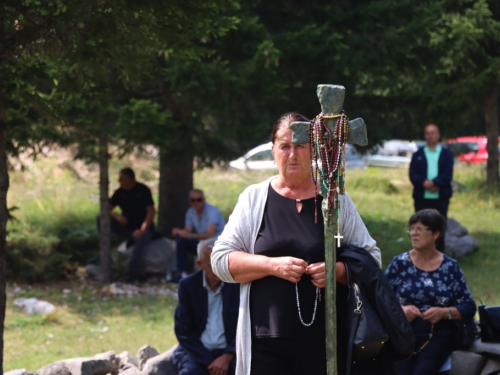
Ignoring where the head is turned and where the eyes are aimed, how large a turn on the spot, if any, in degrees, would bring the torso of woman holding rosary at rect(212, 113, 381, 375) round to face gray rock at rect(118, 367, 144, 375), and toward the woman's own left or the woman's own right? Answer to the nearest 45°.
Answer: approximately 135° to the woman's own right

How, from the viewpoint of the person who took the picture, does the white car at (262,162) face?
facing to the left of the viewer

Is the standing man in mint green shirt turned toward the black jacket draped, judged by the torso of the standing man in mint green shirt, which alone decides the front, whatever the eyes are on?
yes

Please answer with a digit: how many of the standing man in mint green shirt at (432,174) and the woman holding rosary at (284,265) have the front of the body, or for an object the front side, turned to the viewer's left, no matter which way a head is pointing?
0

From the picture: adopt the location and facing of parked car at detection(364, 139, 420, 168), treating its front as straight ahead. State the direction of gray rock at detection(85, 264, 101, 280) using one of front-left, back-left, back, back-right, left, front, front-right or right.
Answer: left

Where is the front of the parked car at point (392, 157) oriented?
to the viewer's left

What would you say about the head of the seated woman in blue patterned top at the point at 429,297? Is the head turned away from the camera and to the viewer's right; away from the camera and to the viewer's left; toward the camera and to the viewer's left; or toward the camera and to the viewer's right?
toward the camera and to the viewer's left

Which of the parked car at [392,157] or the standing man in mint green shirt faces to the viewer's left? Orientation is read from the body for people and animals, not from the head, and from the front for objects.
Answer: the parked car

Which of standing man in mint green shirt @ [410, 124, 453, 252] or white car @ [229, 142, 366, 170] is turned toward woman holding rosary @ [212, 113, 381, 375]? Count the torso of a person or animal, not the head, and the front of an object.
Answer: the standing man in mint green shirt

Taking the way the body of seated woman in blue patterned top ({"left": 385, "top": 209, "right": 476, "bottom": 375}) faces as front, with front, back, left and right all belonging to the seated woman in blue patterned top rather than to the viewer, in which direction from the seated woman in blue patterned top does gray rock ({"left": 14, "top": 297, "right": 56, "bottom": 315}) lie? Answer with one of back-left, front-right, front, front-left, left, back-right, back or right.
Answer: right

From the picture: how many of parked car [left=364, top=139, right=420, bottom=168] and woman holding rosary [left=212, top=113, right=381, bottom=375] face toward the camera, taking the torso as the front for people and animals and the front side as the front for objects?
1

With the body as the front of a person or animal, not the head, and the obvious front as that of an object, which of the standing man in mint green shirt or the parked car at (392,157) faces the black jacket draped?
the standing man in mint green shirt

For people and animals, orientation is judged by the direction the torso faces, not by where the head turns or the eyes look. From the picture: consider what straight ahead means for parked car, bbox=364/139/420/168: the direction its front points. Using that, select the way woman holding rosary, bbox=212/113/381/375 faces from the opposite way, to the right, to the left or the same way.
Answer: to the left
